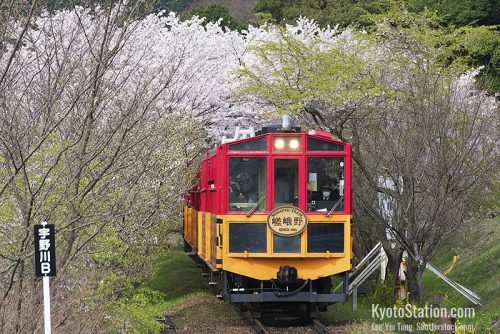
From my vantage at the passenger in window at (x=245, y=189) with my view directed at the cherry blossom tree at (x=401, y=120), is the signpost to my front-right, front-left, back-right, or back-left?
back-right

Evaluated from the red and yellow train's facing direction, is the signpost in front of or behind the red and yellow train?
in front

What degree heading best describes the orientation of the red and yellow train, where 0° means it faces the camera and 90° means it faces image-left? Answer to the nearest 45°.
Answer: approximately 0°
